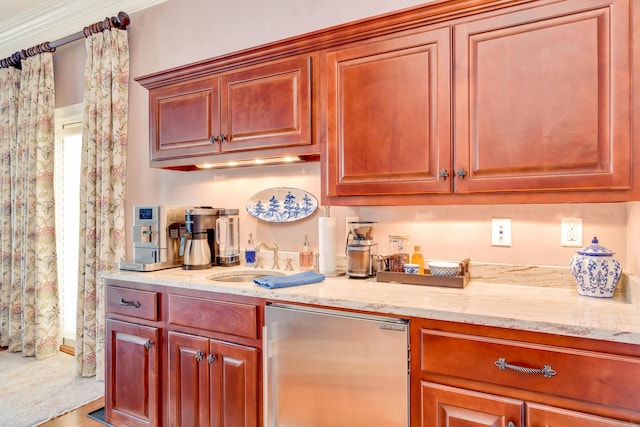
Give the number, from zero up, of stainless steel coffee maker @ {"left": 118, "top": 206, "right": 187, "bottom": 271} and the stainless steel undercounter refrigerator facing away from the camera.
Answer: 0

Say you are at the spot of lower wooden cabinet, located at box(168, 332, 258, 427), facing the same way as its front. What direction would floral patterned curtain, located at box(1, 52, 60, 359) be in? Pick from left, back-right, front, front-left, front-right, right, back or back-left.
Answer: right

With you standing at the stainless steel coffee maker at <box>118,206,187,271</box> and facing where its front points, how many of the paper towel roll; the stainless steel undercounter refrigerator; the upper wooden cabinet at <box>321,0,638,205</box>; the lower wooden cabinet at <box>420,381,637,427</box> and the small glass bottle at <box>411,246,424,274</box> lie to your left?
5

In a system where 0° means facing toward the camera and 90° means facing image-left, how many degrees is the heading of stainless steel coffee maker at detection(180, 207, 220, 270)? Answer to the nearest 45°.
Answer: approximately 45°

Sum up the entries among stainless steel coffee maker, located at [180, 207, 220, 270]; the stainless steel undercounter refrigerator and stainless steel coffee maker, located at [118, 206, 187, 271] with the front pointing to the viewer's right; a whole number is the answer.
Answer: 0

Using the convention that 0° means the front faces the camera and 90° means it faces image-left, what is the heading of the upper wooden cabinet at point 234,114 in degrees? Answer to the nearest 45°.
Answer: approximately 45°

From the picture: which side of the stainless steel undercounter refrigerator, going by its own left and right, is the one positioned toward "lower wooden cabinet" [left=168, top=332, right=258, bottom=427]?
right

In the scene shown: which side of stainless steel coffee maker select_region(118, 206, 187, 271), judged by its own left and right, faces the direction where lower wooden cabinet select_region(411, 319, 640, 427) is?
left

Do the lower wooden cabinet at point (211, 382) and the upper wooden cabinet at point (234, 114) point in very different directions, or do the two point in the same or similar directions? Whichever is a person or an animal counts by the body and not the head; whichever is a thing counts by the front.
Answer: same or similar directions

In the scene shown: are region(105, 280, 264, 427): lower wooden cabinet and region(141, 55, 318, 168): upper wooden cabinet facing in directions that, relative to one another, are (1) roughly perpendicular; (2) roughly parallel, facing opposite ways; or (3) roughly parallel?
roughly parallel

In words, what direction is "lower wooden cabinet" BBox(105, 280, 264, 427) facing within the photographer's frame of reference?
facing the viewer and to the left of the viewer

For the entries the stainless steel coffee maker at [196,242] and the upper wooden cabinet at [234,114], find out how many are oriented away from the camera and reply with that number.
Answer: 0

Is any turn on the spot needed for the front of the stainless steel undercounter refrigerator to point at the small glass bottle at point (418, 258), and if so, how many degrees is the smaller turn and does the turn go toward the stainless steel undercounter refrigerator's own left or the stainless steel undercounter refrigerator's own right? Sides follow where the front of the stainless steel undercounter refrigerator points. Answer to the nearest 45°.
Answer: approximately 180°

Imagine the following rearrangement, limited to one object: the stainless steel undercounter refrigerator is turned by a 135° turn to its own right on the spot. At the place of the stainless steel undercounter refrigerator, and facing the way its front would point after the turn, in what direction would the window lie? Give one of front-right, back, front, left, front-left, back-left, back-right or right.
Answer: front-left

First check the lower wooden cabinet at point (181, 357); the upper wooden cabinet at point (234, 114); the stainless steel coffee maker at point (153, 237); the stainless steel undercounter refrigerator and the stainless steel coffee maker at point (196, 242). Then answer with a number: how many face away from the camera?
0
